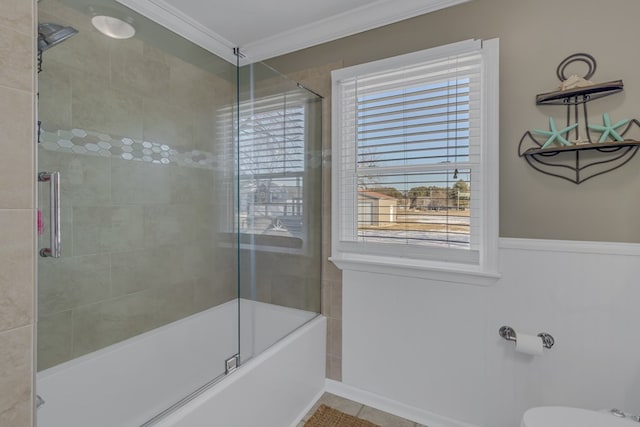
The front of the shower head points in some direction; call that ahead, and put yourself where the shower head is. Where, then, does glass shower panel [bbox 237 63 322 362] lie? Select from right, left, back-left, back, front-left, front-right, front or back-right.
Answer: front

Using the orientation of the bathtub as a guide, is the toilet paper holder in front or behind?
in front

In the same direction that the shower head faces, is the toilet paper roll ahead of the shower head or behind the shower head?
ahead

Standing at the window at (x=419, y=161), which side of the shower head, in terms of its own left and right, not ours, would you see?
front

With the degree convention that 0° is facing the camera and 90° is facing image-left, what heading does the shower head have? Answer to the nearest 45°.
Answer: approximately 270°

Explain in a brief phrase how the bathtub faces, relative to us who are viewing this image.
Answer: facing the viewer and to the right of the viewer

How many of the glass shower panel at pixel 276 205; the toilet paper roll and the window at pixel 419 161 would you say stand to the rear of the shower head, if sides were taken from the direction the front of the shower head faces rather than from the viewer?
0

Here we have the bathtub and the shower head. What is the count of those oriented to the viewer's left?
0

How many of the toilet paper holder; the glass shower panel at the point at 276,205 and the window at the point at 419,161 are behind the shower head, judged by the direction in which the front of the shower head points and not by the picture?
0
